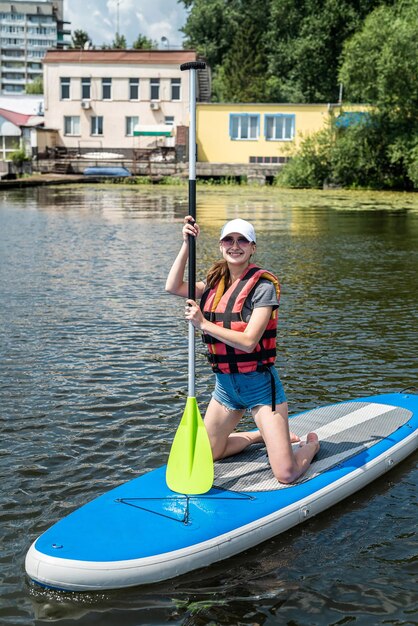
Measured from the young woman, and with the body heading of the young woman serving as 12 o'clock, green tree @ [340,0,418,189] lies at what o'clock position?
The green tree is roughly at 5 o'clock from the young woman.

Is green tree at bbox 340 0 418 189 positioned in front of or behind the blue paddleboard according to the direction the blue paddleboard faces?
behind

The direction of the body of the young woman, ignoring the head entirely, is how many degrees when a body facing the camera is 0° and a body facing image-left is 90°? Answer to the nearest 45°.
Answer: approximately 45°

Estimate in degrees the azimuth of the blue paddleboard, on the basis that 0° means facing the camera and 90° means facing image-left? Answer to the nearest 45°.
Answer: approximately 45°
